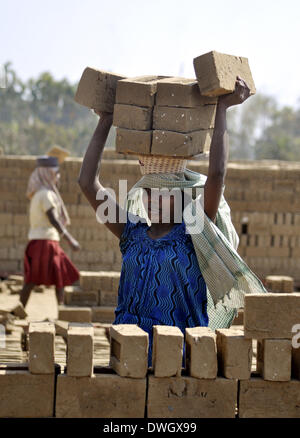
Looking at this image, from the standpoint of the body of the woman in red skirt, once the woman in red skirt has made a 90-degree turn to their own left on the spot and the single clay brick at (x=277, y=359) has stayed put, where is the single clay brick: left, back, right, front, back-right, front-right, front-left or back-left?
back

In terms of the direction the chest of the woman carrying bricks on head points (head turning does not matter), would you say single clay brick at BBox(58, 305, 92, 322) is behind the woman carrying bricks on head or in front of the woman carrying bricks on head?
behind

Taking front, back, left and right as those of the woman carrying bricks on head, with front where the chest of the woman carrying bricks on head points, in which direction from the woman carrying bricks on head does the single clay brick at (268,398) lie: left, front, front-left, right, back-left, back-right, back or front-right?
front-left

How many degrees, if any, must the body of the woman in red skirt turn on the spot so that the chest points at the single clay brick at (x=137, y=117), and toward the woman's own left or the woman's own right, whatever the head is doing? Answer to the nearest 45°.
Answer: approximately 90° to the woman's own right

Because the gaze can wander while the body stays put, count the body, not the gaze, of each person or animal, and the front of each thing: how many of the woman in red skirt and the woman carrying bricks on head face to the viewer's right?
1

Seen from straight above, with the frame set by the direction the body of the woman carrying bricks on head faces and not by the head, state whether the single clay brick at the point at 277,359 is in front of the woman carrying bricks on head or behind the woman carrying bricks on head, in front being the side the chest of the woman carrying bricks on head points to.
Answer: in front

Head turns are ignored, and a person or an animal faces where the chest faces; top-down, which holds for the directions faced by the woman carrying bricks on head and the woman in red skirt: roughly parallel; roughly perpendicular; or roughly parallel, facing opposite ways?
roughly perpendicular

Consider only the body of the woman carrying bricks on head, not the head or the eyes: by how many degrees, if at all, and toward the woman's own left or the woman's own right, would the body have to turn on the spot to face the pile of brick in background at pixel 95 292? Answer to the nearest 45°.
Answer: approximately 180°

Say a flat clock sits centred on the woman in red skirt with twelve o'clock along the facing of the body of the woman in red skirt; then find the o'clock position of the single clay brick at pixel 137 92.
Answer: The single clay brick is roughly at 3 o'clock from the woman in red skirt.

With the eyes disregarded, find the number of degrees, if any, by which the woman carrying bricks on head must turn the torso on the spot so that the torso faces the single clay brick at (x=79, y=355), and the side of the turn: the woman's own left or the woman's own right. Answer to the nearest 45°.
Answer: approximately 45° to the woman's own right

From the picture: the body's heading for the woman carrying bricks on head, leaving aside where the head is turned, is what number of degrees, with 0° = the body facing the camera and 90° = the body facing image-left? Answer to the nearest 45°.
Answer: approximately 0°

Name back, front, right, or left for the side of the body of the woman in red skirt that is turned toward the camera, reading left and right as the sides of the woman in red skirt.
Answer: right
